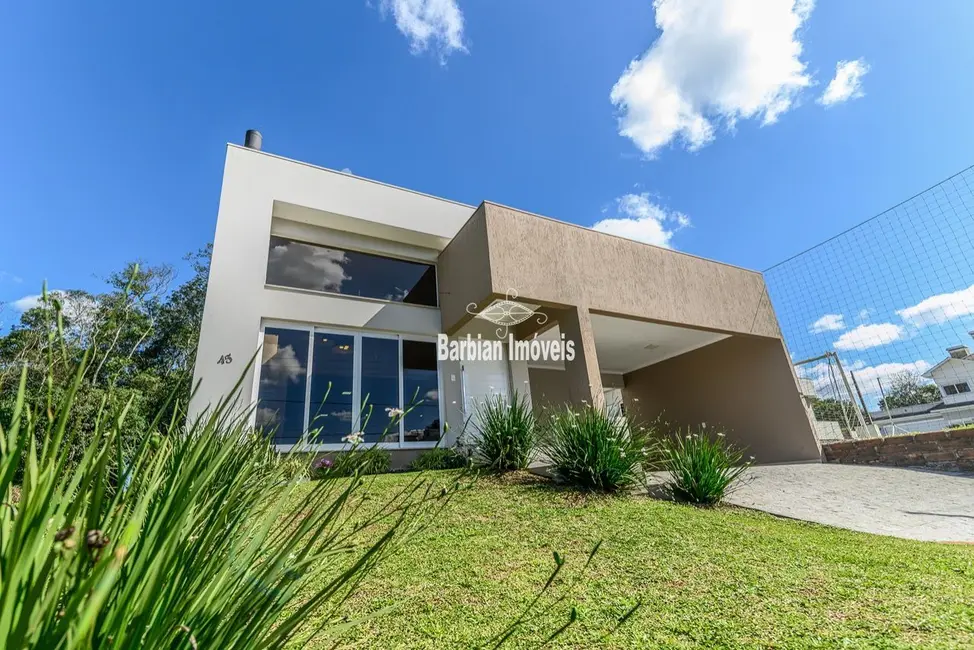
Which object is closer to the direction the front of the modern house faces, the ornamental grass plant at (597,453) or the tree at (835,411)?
the ornamental grass plant

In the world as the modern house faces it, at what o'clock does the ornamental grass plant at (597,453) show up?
The ornamental grass plant is roughly at 12 o'clock from the modern house.

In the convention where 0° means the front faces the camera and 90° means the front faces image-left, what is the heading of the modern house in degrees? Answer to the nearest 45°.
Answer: approximately 315°

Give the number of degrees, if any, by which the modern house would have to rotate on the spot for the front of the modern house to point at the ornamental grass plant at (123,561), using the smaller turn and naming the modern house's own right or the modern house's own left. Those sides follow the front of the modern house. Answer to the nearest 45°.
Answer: approximately 45° to the modern house's own right

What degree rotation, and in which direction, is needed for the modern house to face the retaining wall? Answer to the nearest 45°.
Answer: approximately 45° to its left

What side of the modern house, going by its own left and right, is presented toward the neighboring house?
left

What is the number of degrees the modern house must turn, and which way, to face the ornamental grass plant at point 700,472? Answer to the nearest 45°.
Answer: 0° — it already faces it
